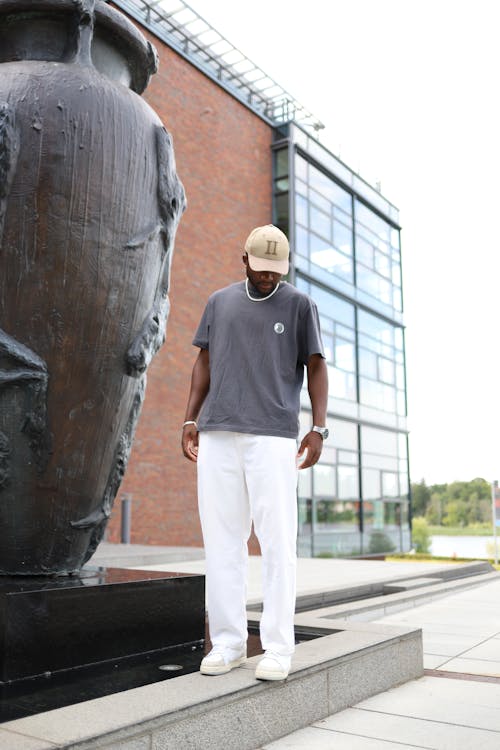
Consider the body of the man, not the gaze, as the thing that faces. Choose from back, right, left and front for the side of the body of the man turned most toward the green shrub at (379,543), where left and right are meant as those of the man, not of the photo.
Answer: back

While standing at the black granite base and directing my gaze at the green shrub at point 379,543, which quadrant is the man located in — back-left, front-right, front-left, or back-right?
back-right

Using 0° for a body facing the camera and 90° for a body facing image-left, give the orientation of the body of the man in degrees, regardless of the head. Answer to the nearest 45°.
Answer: approximately 0°

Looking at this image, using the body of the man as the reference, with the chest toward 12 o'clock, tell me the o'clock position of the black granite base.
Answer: The black granite base is roughly at 4 o'clock from the man.

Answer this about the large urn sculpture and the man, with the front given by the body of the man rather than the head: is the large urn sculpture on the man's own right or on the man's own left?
on the man's own right
